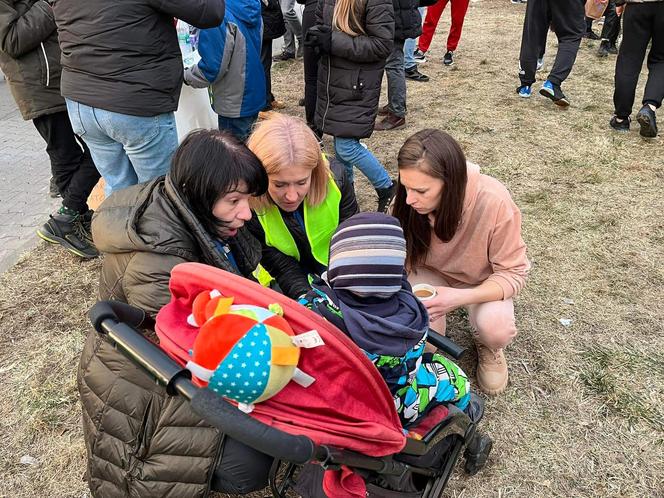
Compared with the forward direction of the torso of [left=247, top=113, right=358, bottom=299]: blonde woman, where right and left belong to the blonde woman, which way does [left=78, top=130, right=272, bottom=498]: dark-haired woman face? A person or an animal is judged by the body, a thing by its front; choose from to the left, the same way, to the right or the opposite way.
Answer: to the left

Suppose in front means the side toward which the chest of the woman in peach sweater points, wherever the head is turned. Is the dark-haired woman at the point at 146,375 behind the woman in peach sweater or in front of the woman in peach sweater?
in front

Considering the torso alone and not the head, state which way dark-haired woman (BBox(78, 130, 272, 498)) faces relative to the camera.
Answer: to the viewer's right

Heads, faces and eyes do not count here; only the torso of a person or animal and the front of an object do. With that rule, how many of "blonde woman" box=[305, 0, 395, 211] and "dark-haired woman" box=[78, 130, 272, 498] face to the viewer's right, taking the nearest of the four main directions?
1

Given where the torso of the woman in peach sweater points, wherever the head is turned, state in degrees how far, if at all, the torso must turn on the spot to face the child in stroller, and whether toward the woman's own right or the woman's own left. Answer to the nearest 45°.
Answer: approximately 45° to the woman's own left

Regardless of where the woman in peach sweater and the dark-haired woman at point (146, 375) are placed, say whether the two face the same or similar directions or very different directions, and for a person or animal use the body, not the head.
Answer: very different directions

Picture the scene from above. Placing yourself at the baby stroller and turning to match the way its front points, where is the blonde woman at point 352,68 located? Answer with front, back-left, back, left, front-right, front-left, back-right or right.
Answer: front-left

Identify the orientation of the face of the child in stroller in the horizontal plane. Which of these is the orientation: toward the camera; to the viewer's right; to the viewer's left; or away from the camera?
away from the camera

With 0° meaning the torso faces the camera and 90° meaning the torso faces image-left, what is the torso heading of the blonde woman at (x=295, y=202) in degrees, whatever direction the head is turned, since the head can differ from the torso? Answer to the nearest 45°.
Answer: approximately 0°

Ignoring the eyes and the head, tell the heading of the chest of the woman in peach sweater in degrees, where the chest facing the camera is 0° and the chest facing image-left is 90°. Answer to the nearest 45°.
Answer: approximately 45°
